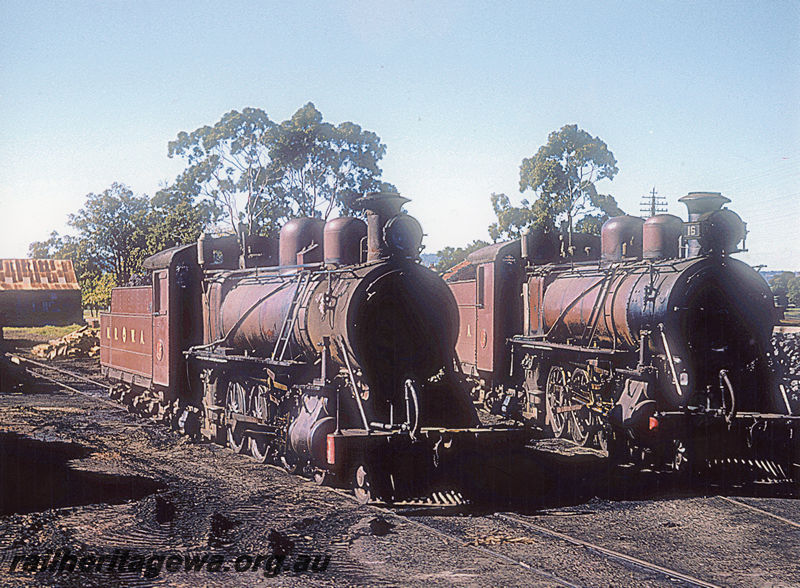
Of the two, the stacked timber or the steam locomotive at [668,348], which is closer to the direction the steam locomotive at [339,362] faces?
the steam locomotive

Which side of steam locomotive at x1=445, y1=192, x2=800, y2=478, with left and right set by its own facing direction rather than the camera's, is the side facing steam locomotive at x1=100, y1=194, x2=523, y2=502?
right

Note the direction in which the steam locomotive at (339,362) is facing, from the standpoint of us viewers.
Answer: facing the viewer and to the right of the viewer

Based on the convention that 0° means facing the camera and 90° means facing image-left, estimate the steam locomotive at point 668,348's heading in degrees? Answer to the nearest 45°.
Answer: approximately 315°

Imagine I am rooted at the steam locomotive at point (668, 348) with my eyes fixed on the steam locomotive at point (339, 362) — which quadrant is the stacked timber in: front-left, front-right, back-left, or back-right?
front-right

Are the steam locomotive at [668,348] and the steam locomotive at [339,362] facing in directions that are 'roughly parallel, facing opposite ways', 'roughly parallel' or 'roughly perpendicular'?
roughly parallel

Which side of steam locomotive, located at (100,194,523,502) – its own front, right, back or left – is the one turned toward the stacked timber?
back

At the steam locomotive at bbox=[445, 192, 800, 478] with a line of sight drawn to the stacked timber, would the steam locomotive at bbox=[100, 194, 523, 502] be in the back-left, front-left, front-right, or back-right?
front-left

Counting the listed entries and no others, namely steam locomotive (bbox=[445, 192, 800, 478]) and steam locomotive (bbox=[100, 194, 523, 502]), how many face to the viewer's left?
0

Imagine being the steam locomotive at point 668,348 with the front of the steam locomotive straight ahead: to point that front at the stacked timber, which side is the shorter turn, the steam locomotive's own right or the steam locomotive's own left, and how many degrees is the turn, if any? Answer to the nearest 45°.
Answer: approximately 180°

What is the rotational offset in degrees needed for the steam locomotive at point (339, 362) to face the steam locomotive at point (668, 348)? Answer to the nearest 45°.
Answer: approximately 45° to its left
